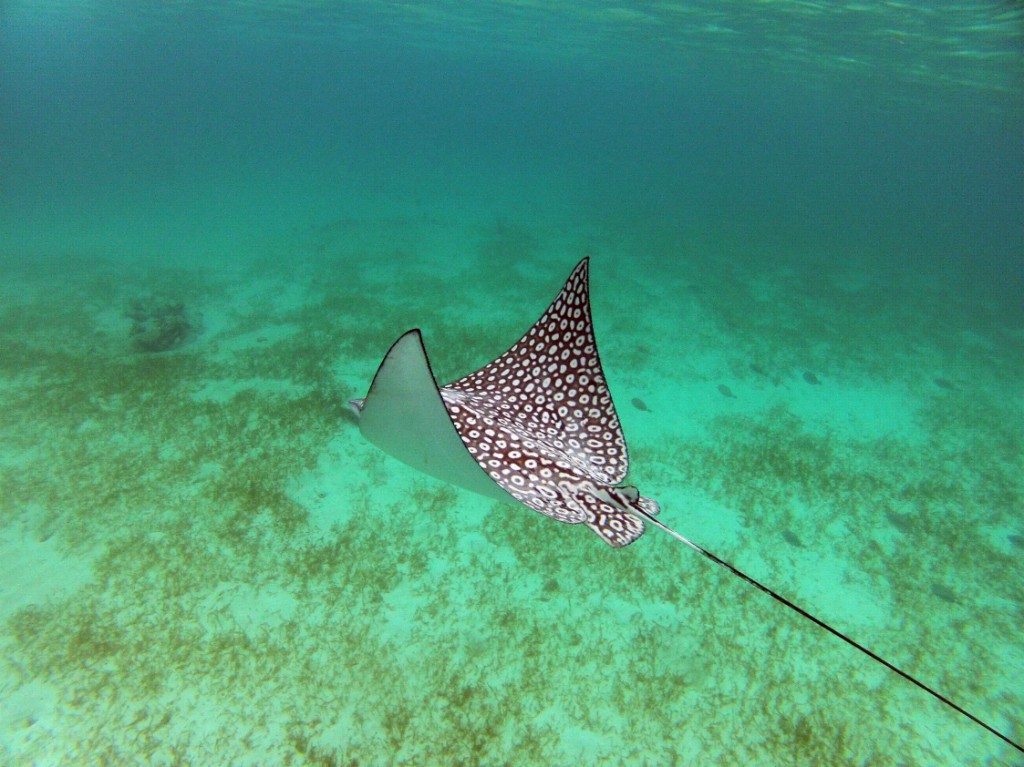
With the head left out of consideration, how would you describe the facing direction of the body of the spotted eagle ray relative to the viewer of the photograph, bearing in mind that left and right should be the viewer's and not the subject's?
facing away from the viewer and to the left of the viewer
